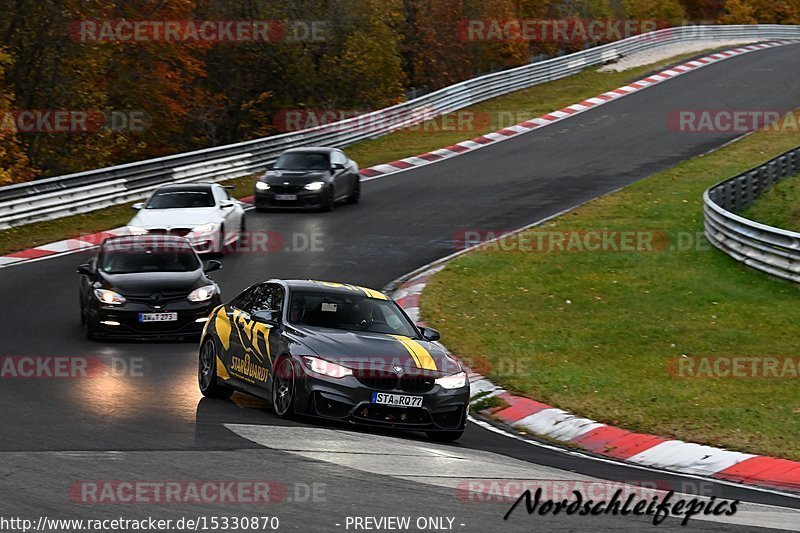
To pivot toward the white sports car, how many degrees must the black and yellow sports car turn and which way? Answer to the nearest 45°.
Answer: approximately 135° to its left

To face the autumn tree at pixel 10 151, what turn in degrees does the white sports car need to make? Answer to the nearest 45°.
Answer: approximately 90° to its right

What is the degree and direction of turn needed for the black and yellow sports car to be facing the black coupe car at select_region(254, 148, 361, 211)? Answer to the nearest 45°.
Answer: approximately 135° to its left

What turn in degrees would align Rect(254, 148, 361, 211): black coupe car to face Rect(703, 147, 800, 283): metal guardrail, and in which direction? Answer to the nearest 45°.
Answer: approximately 90° to its left

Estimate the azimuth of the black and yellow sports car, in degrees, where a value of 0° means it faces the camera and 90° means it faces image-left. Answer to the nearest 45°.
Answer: approximately 315°

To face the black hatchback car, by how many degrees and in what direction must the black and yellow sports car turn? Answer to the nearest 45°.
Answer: approximately 180°

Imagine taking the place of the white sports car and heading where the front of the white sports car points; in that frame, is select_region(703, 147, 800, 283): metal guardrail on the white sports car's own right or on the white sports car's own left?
on the white sports car's own left

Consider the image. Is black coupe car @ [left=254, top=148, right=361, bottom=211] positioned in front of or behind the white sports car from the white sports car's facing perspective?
behind

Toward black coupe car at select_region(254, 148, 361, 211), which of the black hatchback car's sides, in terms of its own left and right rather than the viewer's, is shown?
back

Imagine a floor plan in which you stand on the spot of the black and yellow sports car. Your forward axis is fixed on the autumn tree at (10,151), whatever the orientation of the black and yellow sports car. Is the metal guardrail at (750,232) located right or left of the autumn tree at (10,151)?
right

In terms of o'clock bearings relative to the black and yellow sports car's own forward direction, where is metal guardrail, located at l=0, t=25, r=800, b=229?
The metal guardrail is roughly at 7 o'clock from the black and yellow sports car.
